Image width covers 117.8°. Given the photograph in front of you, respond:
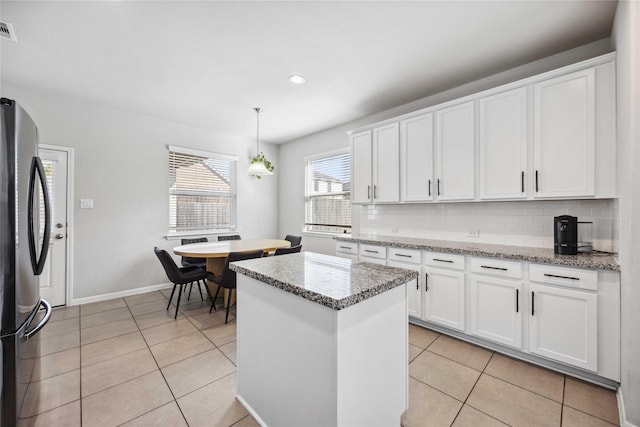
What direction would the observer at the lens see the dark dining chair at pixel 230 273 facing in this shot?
facing away from the viewer and to the left of the viewer

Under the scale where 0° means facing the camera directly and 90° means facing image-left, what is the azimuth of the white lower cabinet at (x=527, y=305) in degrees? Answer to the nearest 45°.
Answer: approximately 45°

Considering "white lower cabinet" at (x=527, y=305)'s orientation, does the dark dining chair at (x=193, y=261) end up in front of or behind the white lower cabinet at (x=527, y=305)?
in front

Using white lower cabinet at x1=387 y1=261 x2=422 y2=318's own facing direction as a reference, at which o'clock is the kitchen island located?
The kitchen island is roughly at 11 o'clock from the white lower cabinet.

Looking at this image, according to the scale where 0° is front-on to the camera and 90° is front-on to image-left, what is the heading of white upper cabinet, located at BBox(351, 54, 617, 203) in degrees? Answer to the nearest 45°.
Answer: approximately 45°

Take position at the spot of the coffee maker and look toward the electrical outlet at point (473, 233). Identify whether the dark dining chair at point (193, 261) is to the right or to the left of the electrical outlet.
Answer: left

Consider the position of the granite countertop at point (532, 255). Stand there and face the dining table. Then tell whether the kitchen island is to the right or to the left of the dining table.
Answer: left

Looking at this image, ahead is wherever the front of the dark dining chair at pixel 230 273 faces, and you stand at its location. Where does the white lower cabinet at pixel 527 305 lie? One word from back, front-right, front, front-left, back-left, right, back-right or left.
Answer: back

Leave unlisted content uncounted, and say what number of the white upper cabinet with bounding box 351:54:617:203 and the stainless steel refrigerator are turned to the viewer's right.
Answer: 1

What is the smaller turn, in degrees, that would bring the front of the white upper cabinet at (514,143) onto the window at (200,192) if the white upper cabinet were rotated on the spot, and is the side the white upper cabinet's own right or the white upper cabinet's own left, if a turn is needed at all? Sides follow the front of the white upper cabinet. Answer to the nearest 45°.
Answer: approximately 45° to the white upper cabinet's own right

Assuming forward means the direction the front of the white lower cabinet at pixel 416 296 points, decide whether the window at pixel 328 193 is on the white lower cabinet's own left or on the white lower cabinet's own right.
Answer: on the white lower cabinet's own right

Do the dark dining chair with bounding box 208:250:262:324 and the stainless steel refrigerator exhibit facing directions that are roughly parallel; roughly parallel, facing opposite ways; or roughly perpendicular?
roughly perpendicular

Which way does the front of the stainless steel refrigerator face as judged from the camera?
facing to the right of the viewer
